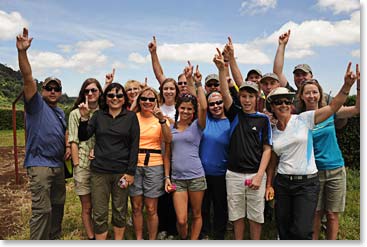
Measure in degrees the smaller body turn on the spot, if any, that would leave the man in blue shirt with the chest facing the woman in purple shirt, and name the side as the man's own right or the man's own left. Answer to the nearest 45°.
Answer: approximately 45° to the man's own left

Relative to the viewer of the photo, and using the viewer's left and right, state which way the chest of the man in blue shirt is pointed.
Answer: facing the viewer and to the right of the viewer
